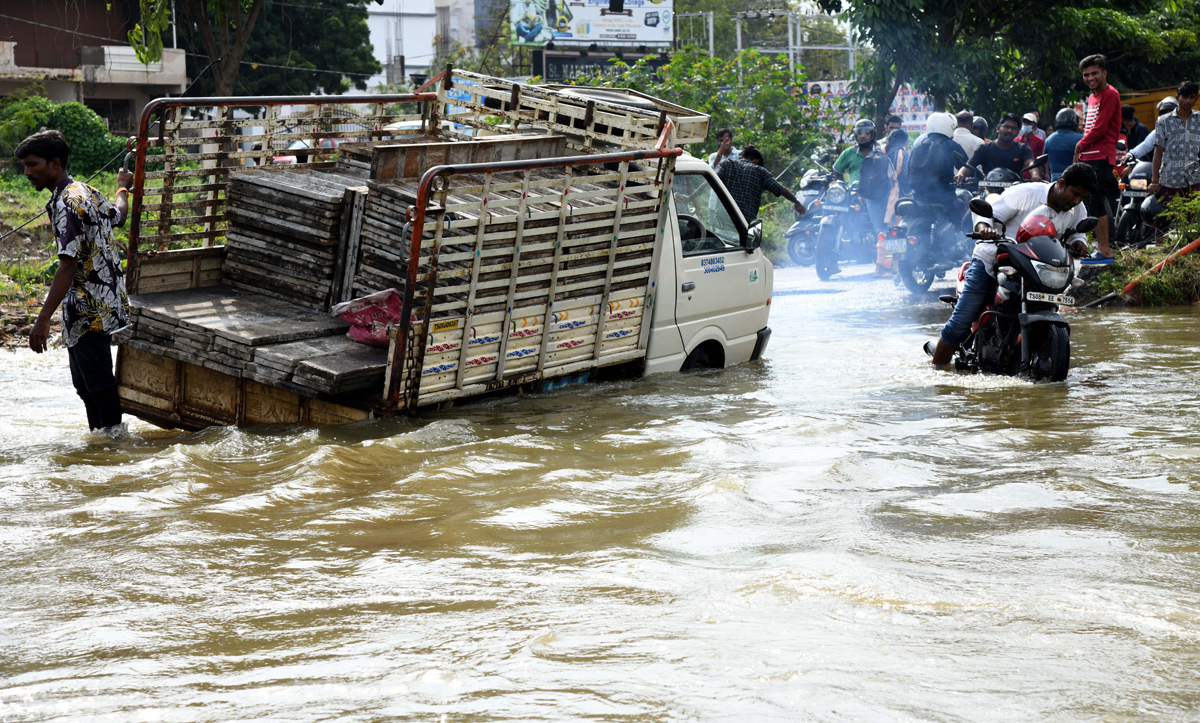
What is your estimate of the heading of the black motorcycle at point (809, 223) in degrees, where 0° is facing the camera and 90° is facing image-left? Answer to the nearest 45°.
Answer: approximately 45°

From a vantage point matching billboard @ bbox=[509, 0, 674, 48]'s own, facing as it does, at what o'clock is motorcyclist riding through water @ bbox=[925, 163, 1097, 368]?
The motorcyclist riding through water is roughly at 12 o'clock from the billboard.

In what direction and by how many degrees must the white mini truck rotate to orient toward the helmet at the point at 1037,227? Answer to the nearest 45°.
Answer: approximately 45° to its right

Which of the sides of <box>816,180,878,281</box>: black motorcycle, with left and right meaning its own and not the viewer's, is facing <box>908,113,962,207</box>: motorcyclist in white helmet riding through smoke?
left

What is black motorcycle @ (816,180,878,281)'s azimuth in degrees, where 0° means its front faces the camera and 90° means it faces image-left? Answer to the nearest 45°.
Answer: approximately 45°

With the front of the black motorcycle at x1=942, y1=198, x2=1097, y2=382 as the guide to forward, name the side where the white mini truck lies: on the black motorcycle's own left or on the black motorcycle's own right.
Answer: on the black motorcycle's own right

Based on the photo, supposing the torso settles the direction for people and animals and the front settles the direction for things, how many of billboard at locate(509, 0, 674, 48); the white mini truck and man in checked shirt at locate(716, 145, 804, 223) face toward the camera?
1

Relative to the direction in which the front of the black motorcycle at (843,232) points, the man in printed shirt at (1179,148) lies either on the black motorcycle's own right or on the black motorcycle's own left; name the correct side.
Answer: on the black motorcycle's own left

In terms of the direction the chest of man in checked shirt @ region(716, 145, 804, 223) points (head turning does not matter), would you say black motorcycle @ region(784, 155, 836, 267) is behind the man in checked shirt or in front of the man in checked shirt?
in front

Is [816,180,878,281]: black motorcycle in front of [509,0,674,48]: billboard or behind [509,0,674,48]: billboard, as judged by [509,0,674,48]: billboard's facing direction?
in front

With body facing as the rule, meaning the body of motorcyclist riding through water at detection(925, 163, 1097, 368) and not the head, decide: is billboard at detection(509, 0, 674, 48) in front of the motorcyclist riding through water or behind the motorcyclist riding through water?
behind

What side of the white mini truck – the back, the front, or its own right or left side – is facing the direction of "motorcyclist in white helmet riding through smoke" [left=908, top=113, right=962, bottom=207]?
front

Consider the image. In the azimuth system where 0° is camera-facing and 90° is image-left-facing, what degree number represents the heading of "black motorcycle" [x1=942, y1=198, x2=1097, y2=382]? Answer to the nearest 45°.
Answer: approximately 315°

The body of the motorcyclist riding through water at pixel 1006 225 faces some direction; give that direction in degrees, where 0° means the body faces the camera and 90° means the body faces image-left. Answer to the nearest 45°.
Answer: approximately 315°
